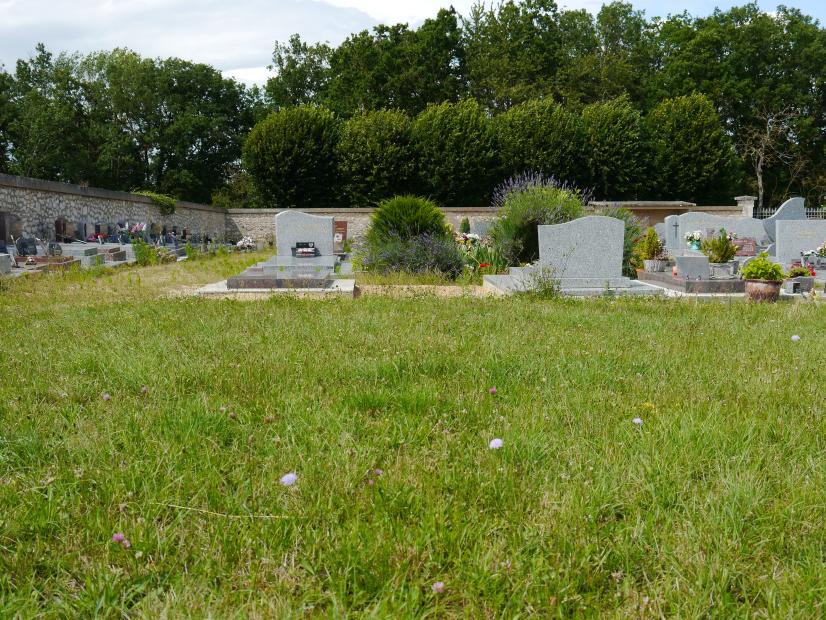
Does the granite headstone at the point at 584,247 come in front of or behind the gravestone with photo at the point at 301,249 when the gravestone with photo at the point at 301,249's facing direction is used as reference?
in front

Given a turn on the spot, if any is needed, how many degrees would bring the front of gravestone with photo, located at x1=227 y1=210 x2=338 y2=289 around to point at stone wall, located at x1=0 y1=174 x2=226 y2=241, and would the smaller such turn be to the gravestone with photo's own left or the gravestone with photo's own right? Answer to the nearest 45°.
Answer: approximately 135° to the gravestone with photo's own right

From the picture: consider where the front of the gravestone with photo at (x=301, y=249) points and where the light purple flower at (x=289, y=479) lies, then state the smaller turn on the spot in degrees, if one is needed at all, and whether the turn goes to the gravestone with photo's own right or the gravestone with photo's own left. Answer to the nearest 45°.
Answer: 0° — it already faces it

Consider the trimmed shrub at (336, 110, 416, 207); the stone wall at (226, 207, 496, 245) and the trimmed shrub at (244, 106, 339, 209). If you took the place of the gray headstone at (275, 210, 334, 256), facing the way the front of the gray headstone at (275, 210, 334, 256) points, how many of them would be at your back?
3
